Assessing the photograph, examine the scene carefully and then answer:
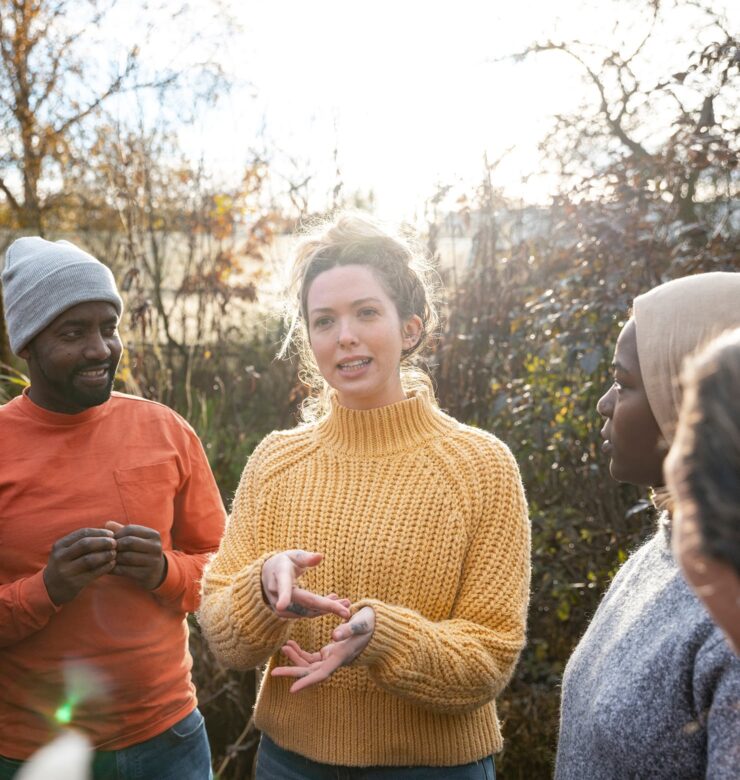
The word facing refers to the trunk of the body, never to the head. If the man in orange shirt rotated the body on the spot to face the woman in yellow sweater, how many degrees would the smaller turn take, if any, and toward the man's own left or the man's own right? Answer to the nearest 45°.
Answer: approximately 45° to the man's own left

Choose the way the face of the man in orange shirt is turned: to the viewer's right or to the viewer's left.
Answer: to the viewer's right

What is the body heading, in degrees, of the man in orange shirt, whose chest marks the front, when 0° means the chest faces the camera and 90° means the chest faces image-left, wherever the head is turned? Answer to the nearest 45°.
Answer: approximately 0°

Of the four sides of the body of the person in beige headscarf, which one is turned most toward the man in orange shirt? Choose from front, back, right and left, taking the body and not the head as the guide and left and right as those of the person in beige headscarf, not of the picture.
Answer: front

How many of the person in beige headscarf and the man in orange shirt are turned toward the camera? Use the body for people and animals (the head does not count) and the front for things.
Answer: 1

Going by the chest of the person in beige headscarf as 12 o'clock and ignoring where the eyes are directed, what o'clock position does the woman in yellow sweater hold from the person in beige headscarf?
The woman in yellow sweater is roughly at 1 o'clock from the person in beige headscarf.

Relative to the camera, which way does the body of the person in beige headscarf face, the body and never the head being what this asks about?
to the viewer's left

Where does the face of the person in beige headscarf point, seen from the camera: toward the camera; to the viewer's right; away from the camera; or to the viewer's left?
to the viewer's left

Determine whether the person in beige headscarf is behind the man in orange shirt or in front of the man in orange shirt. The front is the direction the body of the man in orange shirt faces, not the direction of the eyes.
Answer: in front
